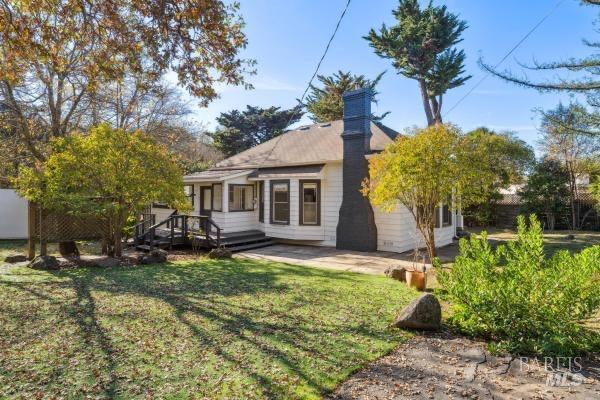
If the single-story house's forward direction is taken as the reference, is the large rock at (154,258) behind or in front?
in front

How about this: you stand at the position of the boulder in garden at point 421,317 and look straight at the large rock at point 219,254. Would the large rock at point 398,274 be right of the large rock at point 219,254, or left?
right

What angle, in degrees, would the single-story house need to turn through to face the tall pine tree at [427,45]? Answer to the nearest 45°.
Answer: approximately 180°

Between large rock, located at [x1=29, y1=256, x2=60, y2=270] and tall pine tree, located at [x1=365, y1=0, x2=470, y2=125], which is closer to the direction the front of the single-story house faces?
the large rock

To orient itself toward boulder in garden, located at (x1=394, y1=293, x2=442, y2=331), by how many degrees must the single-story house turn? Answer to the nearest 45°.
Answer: approximately 45° to its left

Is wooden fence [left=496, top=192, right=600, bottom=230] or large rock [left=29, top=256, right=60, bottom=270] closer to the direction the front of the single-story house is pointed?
the large rock

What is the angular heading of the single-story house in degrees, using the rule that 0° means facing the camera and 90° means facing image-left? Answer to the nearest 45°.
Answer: approximately 45°
